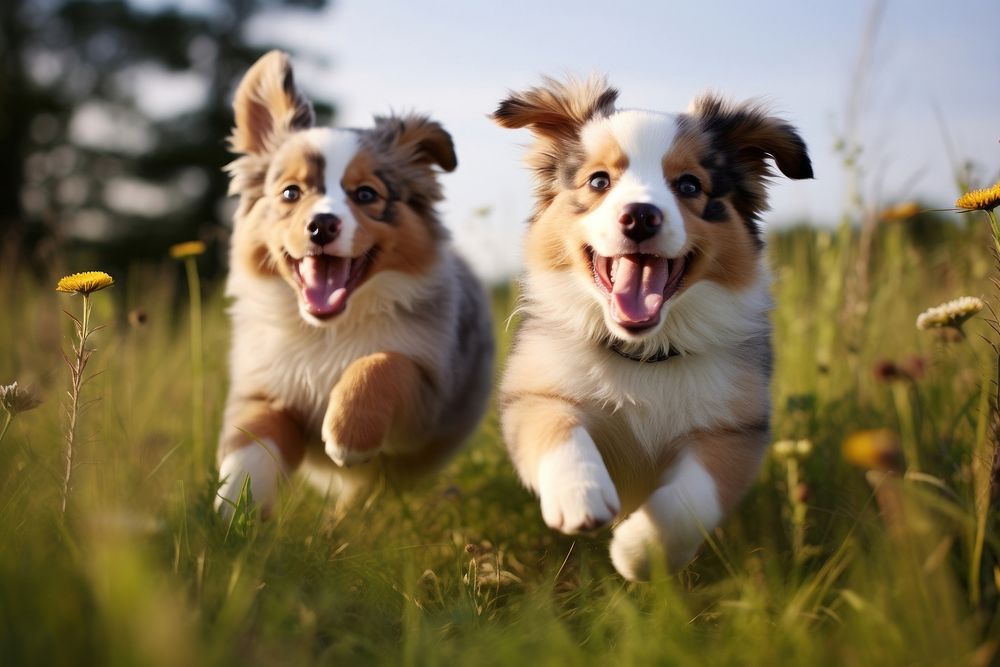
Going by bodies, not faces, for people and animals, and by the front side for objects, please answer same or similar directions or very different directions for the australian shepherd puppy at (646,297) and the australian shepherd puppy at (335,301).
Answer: same or similar directions

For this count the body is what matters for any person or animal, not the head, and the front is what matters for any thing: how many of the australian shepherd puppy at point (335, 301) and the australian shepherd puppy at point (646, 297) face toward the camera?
2

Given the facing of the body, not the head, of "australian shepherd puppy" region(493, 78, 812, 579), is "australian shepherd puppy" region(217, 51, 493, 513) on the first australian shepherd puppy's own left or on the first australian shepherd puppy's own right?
on the first australian shepherd puppy's own right

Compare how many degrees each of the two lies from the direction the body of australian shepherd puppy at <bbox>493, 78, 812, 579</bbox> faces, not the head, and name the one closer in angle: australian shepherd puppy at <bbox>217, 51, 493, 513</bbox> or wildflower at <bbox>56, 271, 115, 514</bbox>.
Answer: the wildflower

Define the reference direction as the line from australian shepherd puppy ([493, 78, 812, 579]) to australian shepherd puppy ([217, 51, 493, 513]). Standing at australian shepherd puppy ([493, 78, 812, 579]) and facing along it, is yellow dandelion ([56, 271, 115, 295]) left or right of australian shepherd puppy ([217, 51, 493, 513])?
left

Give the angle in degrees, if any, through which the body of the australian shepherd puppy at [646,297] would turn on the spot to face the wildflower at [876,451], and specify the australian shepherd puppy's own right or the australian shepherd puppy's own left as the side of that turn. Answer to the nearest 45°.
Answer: approximately 45° to the australian shepherd puppy's own left

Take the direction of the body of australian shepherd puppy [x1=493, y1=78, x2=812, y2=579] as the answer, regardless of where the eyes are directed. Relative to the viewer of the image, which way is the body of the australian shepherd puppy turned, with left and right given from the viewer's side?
facing the viewer

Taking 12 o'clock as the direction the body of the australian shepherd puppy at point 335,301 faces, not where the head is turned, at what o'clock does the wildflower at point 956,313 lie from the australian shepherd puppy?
The wildflower is roughly at 10 o'clock from the australian shepherd puppy.

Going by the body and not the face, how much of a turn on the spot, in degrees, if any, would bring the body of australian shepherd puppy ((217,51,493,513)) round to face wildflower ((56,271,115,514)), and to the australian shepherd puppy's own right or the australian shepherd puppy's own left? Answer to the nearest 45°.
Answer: approximately 45° to the australian shepherd puppy's own right

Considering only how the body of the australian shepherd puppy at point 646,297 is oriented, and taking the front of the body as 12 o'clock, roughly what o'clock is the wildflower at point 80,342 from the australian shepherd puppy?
The wildflower is roughly at 2 o'clock from the australian shepherd puppy.

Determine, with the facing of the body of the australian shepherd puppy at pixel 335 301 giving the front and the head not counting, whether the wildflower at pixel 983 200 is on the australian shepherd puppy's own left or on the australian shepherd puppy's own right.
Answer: on the australian shepherd puppy's own left

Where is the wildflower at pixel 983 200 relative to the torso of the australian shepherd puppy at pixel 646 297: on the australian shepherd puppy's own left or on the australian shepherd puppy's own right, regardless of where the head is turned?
on the australian shepherd puppy's own left

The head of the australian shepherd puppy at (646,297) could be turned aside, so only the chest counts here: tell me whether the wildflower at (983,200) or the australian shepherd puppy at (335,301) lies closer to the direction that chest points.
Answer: the wildflower
